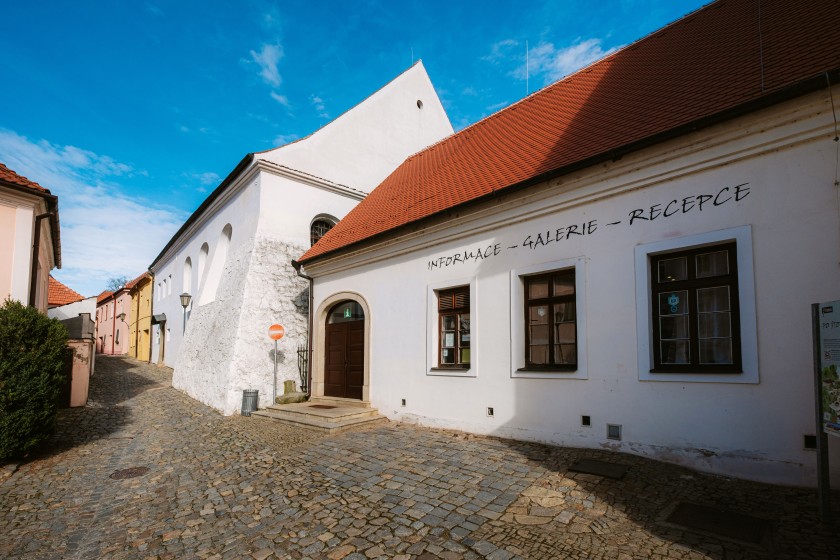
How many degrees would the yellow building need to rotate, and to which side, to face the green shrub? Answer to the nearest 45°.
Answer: approximately 45° to its left

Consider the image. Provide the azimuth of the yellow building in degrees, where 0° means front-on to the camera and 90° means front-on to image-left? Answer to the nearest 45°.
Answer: approximately 45°

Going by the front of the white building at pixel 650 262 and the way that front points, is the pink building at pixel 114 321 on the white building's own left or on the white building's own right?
on the white building's own right

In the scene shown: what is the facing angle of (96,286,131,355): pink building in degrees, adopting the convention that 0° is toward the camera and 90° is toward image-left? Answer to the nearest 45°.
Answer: approximately 45°

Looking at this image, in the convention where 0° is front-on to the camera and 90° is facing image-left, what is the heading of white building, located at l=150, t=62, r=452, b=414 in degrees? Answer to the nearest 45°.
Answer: approximately 45°
